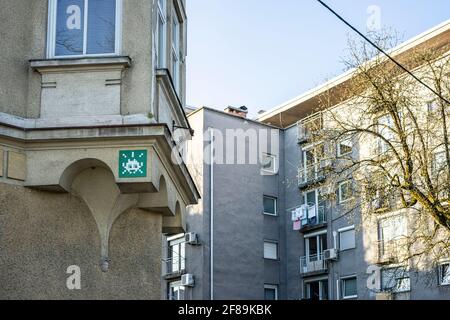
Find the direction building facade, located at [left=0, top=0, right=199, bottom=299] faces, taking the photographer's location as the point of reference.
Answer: facing the viewer

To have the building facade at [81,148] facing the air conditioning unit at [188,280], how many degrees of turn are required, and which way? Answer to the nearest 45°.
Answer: approximately 180°

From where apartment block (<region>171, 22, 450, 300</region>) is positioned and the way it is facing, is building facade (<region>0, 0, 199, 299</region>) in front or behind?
in front

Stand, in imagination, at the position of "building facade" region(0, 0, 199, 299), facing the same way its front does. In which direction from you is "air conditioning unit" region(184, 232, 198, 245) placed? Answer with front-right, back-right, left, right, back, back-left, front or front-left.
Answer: back

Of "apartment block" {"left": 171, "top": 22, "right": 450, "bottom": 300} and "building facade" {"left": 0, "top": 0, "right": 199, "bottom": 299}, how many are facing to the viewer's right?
0

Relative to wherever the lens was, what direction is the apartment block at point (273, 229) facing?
facing the viewer and to the left of the viewer

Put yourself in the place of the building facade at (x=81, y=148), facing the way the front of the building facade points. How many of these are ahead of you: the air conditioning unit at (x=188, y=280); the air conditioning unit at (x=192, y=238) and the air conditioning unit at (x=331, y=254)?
0

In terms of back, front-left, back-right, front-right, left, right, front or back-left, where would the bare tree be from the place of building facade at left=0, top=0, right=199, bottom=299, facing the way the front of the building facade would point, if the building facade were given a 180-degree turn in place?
front-right
